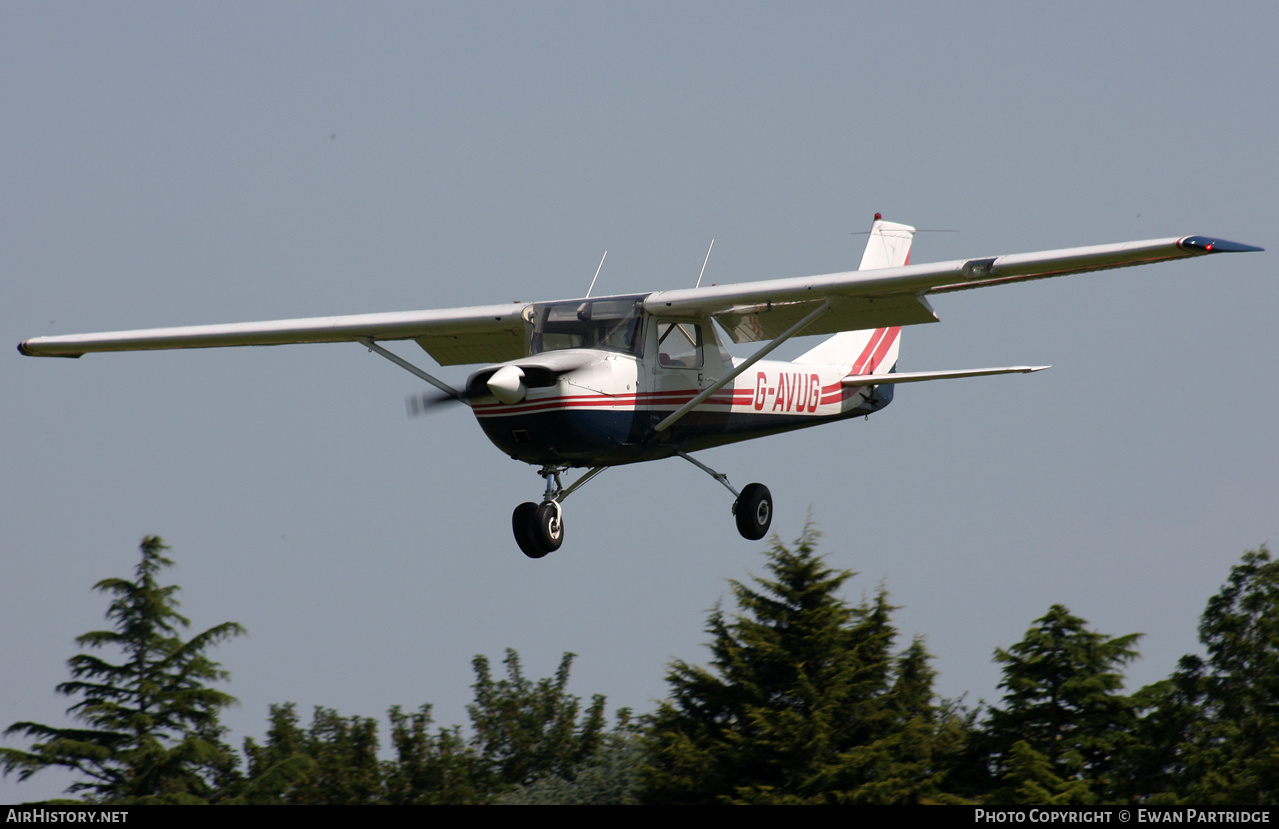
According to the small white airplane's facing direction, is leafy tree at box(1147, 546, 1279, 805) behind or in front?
behind

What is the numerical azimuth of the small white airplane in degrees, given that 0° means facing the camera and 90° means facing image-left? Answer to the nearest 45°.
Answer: approximately 45°
